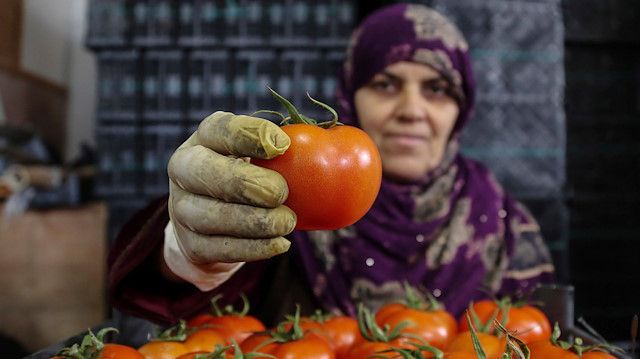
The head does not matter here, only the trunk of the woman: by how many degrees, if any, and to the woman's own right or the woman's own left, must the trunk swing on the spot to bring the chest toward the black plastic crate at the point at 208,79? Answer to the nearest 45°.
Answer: approximately 135° to the woman's own right

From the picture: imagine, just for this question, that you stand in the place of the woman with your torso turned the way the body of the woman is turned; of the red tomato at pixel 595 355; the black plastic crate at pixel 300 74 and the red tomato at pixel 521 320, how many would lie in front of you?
2

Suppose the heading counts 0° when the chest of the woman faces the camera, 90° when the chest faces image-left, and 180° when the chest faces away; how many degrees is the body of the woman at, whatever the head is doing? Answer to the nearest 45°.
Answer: approximately 0°

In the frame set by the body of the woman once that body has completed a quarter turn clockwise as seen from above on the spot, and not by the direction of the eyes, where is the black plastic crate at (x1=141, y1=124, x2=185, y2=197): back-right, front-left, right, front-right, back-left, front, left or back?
front-right

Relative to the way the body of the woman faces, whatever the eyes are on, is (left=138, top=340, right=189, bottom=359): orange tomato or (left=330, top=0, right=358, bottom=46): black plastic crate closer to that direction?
the orange tomato

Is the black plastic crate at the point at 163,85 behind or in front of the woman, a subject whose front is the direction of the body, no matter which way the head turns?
behind

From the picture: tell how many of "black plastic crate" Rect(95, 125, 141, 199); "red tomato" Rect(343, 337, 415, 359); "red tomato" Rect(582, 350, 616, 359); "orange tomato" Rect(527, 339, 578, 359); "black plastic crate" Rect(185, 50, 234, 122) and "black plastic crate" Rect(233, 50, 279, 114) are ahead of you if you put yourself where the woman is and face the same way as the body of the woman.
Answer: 3

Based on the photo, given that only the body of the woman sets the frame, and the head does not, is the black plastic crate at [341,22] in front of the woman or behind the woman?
behind

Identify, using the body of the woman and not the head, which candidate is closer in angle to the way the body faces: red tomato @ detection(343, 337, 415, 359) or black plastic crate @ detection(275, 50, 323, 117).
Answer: the red tomato

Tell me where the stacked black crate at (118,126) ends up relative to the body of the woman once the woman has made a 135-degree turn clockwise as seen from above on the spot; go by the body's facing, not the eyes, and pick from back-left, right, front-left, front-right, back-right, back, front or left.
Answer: front
